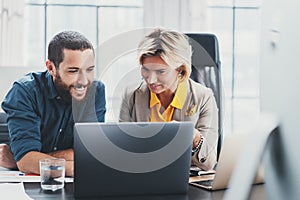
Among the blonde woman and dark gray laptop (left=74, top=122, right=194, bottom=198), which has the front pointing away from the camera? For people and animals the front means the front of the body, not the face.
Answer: the dark gray laptop

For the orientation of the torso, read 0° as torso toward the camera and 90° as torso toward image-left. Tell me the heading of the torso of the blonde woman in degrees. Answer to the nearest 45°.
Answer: approximately 45°

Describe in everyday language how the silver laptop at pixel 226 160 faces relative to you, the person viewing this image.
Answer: facing away from the viewer and to the left of the viewer

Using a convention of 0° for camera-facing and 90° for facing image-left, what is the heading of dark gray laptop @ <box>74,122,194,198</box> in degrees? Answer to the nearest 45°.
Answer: approximately 180°

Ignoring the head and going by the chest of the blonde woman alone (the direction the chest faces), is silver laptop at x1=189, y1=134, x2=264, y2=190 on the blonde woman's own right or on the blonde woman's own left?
on the blonde woman's own left

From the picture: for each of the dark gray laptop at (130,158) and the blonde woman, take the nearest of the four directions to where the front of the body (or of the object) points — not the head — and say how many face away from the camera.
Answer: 1

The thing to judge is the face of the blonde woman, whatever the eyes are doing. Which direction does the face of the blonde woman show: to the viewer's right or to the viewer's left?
to the viewer's left
